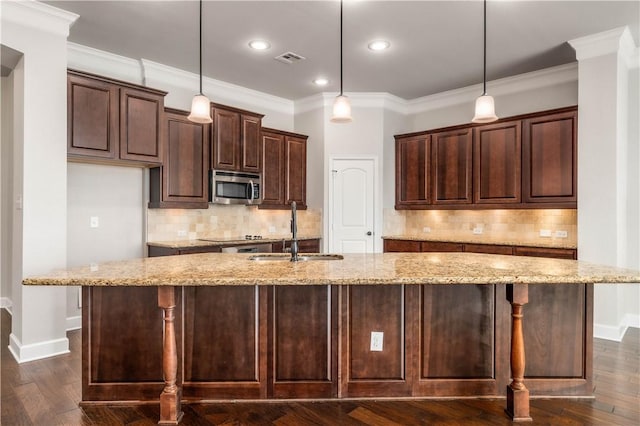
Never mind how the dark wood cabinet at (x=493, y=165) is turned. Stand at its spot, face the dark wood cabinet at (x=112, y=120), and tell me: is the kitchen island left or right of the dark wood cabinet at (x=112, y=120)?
left

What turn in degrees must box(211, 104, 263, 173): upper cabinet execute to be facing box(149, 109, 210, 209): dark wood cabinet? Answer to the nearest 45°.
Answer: approximately 90° to its right

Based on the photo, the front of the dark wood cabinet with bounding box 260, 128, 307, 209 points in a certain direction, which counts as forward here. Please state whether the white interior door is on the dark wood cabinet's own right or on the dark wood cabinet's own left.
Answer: on the dark wood cabinet's own left

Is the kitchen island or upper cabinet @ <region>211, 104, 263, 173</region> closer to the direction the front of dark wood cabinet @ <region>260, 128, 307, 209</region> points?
the kitchen island

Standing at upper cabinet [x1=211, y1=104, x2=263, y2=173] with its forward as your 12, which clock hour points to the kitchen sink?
The kitchen sink is roughly at 1 o'clock from the upper cabinet.

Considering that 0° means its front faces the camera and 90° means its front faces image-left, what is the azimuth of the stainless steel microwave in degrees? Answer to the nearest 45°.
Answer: approximately 315°

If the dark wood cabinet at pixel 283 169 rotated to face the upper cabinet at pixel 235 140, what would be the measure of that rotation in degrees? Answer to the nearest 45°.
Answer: approximately 90° to its right

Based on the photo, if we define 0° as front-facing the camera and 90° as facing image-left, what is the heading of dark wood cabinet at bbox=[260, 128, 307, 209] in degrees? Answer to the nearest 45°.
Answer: approximately 315°
